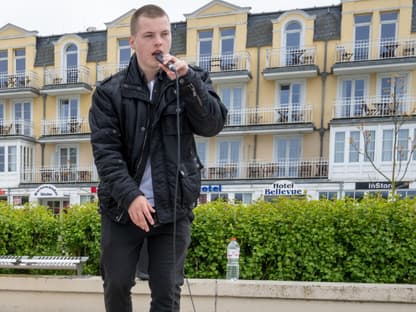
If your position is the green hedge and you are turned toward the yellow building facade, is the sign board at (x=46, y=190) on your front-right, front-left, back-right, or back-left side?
front-left

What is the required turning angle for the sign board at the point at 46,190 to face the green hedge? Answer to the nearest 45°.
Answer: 0° — it already faces it

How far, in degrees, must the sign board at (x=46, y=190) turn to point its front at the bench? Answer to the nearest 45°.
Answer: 0° — it already faces it

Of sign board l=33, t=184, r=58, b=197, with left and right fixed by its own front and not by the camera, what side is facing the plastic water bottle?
front

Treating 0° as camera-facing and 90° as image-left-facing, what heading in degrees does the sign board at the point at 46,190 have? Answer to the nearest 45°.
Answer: approximately 0°
